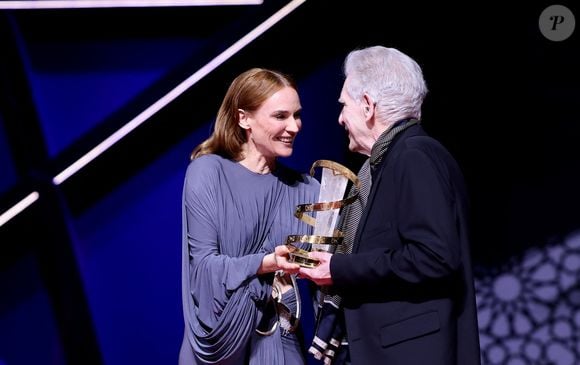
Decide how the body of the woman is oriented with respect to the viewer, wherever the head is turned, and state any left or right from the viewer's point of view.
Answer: facing the viewer and to the right of the viewer
